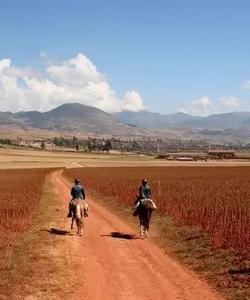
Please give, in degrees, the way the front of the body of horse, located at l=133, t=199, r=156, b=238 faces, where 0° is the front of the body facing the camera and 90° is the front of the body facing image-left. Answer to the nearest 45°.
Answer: approximately 180°

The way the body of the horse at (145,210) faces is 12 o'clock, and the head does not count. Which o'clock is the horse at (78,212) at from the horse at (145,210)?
the horse at (78,212) is roughly at 9 o'clock from the horse at (145,210).
